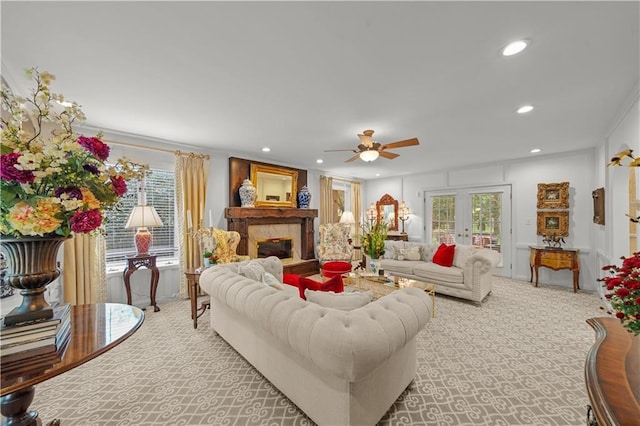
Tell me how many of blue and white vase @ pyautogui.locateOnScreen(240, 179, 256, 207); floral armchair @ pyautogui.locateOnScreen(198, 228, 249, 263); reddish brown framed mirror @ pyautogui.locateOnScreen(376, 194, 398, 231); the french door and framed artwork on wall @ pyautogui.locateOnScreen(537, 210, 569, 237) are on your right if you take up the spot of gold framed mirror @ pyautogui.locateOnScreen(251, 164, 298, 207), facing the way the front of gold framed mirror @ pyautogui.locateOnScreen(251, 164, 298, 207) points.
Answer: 2

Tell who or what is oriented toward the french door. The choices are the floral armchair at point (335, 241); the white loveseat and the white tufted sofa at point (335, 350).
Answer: the white tufted sofa

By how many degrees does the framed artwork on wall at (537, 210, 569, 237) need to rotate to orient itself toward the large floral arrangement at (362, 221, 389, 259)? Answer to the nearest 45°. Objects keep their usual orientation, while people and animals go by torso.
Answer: approximately 45° to its right

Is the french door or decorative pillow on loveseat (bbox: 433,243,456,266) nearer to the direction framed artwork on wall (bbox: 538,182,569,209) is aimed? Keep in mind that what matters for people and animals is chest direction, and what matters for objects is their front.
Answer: the decorative pillow on loveseat

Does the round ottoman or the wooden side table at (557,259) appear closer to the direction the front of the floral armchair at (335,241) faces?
the round ottoman

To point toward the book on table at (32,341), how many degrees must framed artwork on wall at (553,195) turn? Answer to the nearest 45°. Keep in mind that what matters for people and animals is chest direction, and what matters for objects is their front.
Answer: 0° — it already faces it

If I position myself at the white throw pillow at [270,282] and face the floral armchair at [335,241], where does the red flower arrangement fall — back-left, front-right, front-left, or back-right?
back-right

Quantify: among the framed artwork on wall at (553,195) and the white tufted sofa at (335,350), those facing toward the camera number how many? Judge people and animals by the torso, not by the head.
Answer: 1

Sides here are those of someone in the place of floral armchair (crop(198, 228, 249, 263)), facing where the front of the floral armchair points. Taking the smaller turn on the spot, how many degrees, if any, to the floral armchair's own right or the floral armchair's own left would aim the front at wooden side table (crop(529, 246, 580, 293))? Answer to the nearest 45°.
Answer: approximately 45° to the floral armchair's own left

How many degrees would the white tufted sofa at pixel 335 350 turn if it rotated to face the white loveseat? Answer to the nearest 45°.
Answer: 0° — it already faces it

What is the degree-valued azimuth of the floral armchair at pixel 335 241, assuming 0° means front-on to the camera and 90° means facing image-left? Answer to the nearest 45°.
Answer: approximately 0°

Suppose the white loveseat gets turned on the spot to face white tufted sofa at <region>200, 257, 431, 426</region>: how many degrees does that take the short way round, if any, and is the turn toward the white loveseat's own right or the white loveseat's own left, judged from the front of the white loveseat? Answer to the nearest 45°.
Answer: approximately 45° to the white loveseat's own left

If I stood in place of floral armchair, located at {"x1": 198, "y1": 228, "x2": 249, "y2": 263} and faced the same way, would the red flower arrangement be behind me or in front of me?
in front
